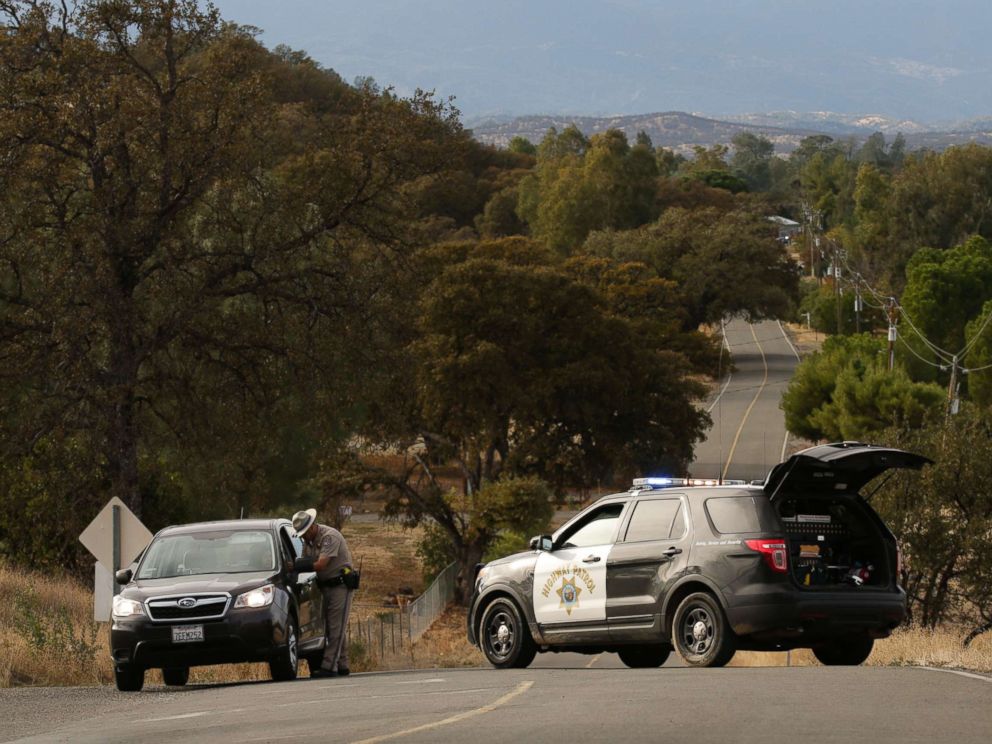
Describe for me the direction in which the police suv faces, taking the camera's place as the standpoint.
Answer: facing away from the viewer and to the left of the viewer

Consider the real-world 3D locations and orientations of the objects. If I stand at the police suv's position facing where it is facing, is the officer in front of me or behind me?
in front

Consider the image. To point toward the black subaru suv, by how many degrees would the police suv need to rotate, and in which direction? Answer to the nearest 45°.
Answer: approximately 45° to its left

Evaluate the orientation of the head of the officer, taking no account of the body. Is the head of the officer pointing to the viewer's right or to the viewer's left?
to the viewer's left
